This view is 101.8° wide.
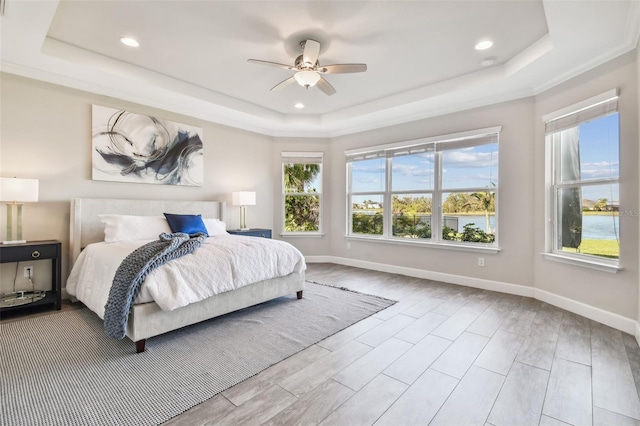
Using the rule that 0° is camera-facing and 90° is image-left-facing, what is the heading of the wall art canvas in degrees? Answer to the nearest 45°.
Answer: approximately 315°

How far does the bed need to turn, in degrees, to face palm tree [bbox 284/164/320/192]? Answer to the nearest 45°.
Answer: approximately 90° to its left

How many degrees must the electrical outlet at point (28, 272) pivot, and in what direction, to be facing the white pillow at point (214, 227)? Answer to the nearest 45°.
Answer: approximately 90° to its left

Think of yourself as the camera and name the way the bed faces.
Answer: facing the viewer and to the right of the viewer

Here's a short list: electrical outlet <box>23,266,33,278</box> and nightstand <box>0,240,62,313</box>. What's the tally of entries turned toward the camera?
2

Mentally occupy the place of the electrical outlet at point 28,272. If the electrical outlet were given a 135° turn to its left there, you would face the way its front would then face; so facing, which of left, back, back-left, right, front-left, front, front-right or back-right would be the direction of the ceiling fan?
right

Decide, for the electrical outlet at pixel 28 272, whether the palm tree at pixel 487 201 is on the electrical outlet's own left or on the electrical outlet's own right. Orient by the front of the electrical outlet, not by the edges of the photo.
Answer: on the electrical outlet's own left

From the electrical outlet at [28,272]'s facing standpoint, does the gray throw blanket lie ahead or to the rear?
ahead

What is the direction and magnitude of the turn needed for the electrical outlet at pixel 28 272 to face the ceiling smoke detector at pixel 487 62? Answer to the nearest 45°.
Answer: approximately 45° to its left

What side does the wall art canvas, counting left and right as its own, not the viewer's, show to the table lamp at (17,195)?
right

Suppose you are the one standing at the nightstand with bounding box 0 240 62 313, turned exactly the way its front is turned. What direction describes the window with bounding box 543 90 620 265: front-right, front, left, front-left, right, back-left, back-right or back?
front-left
